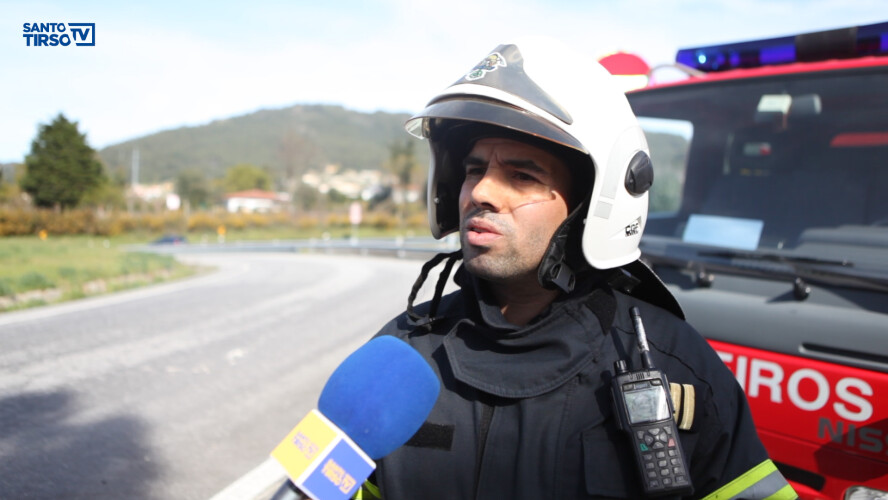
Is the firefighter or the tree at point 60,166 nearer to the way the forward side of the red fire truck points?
the firefighter

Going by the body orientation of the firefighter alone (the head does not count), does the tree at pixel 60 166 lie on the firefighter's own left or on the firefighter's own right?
on the firefighter's own right

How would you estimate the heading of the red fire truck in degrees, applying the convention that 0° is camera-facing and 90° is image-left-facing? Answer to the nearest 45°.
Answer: approximately 45°

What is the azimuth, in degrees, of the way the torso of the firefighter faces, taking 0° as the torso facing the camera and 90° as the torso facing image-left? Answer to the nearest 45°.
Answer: approximately 45°

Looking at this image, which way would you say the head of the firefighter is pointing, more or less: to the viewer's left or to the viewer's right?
to the viewer's left
